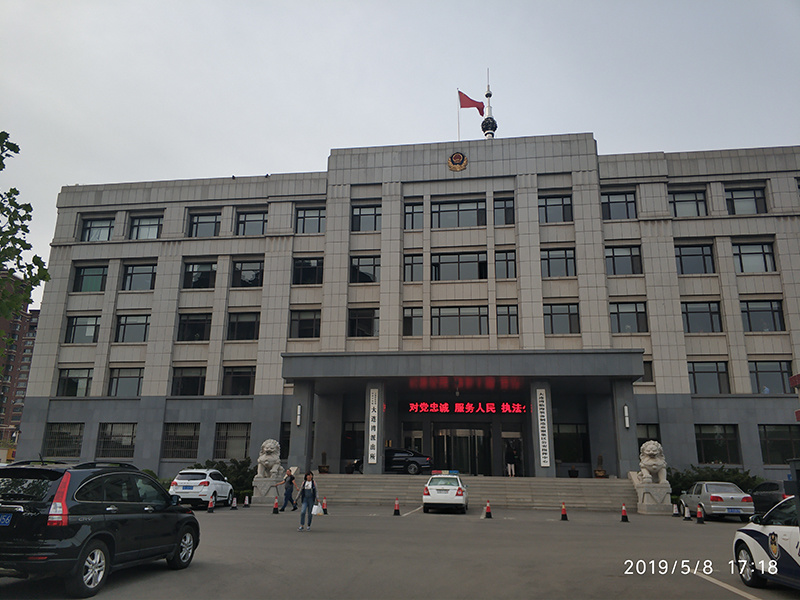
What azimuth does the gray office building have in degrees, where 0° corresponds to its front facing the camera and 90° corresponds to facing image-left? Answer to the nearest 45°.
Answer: approximately 0°

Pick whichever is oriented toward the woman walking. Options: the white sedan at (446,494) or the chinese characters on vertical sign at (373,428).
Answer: the chinese characters on vertical sign

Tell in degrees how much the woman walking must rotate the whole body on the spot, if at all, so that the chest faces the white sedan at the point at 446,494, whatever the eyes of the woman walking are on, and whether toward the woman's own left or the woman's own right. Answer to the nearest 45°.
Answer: approximately 135° to the woman's own left

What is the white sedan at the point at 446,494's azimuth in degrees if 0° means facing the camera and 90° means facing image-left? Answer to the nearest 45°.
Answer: approximately 180°

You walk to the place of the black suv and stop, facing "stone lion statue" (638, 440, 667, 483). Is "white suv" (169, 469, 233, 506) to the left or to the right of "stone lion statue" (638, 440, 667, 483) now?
left

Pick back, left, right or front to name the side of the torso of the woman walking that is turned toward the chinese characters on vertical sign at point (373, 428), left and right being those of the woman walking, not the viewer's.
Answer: back
